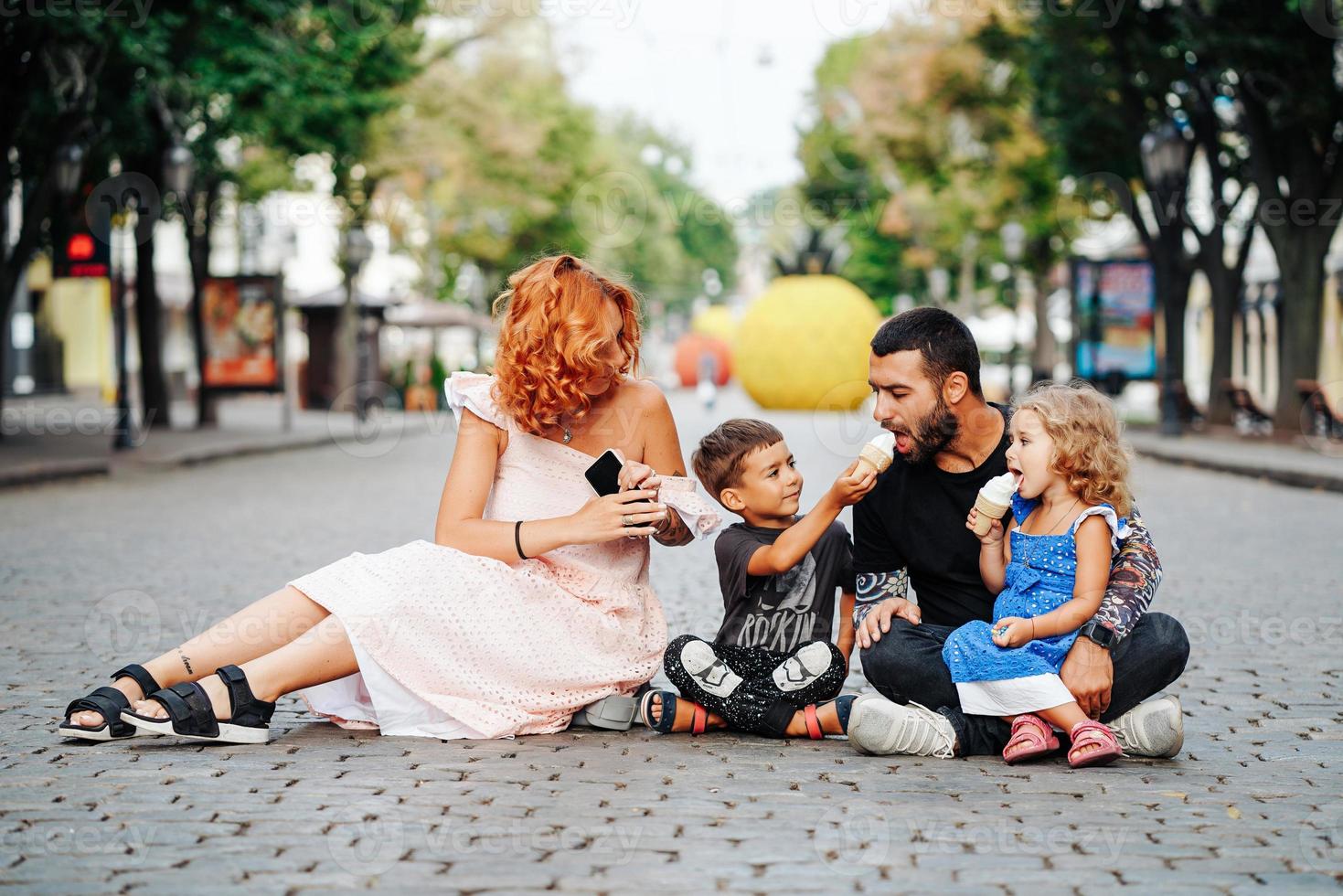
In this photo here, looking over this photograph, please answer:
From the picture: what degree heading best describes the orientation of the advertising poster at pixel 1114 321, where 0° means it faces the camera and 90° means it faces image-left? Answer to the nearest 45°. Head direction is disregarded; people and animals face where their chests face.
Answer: approximately 0°

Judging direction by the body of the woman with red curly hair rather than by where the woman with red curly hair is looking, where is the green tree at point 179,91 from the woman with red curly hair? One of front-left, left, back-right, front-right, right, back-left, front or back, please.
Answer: back

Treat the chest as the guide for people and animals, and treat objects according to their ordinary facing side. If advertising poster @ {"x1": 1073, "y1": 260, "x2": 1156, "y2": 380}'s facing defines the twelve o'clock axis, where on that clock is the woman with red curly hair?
The woman with red curly hair is roughly at 12 o'clock from the advertising poster.

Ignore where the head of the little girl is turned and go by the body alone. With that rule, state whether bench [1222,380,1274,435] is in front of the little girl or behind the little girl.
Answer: behind

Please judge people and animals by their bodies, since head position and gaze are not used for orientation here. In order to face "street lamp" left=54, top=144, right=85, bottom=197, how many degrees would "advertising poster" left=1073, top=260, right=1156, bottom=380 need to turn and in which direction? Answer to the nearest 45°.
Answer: approximately 45° to its right
